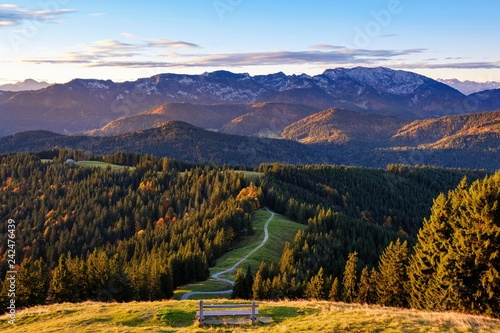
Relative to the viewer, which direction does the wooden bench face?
away from the camera
